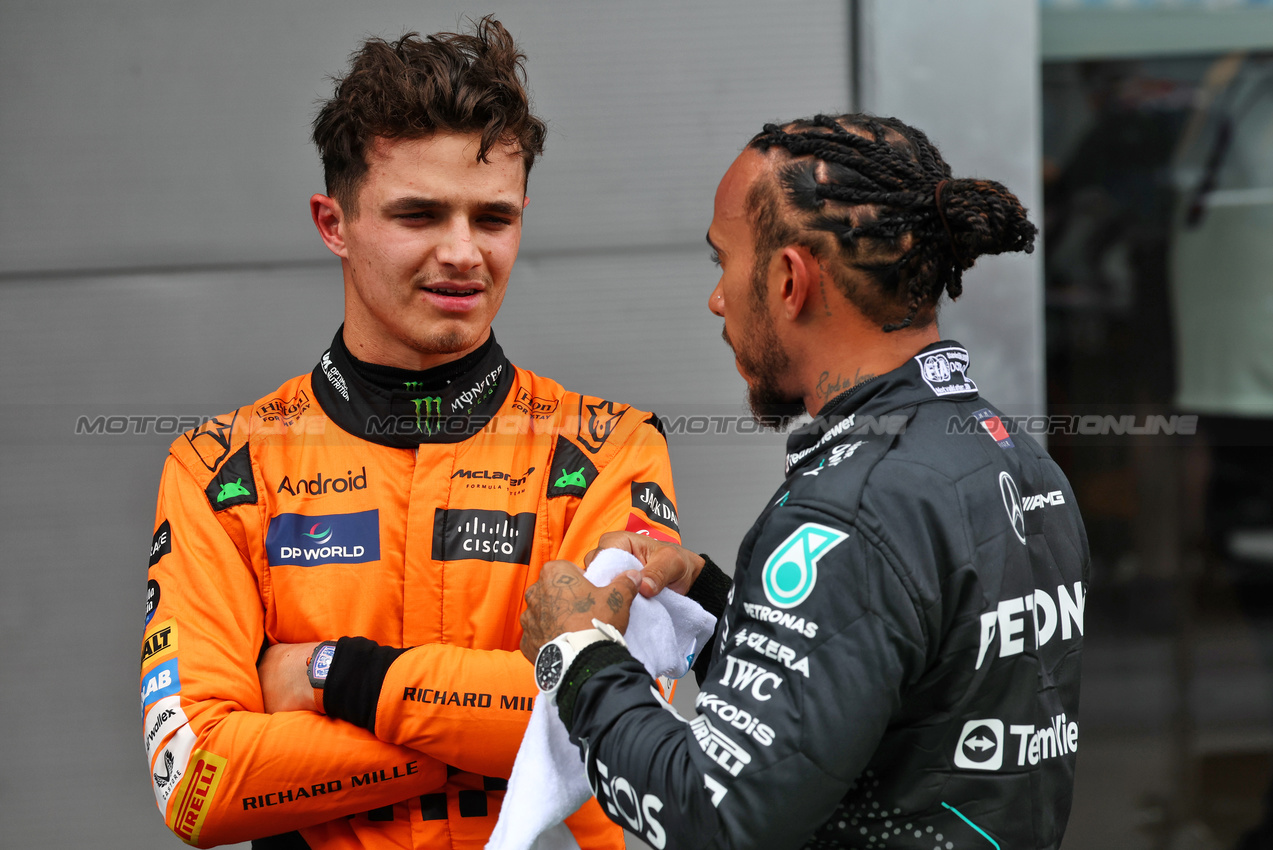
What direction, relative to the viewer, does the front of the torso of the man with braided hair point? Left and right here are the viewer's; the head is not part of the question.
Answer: facing away from the viewer and to the left of the viewer
